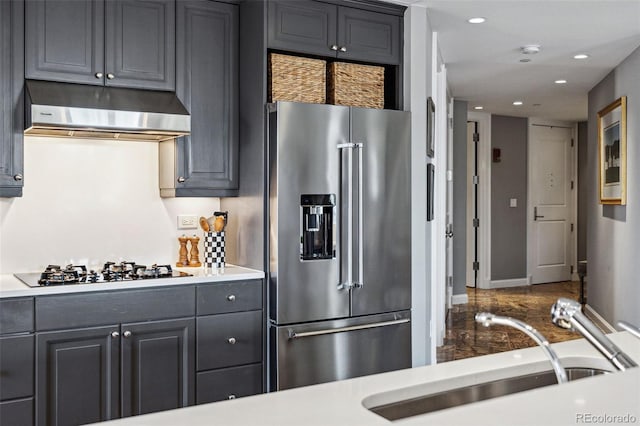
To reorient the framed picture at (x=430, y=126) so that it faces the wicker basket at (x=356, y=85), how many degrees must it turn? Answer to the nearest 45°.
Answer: approximately 135° to its right

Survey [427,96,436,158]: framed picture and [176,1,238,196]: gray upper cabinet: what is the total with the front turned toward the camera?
1

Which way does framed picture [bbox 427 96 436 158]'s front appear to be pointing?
to the viewer's right

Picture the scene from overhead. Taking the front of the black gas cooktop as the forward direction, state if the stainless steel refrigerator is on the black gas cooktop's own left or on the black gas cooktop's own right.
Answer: on the black gas cooktop's own left

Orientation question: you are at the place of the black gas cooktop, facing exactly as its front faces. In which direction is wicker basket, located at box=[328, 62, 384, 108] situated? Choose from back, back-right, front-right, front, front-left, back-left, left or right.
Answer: left

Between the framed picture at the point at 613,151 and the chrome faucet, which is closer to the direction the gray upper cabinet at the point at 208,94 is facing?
the chrome faucet

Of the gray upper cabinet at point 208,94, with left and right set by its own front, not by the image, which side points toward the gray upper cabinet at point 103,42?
right

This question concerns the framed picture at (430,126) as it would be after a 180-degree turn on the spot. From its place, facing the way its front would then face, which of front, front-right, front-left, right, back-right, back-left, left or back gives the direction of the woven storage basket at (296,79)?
front-left

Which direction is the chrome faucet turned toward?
to the viewer's left
